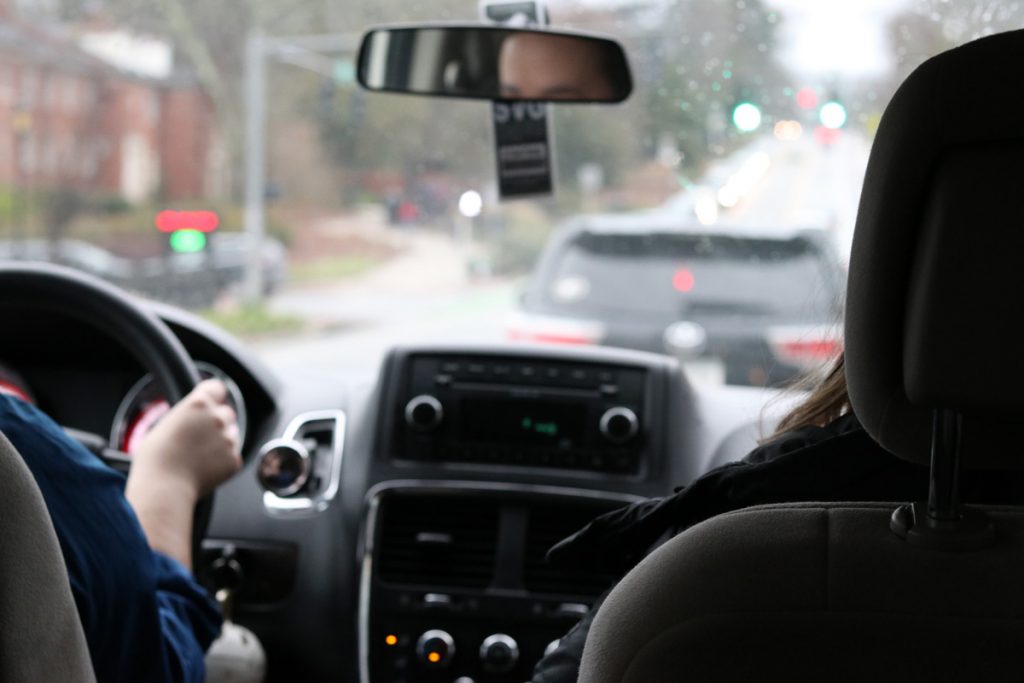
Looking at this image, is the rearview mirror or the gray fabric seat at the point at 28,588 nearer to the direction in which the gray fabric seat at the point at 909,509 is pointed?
the rearview mirror

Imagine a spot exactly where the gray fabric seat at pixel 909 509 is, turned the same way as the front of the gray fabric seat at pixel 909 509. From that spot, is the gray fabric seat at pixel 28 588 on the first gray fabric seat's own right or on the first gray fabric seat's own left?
on the first gray fabric seat's own left

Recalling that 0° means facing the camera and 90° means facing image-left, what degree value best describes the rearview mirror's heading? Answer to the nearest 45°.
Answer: approximately 0°

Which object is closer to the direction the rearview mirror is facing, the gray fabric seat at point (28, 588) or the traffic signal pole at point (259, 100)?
the gray fabric seat

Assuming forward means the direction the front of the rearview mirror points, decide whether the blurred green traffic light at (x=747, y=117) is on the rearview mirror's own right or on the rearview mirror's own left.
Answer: on the rearview mirror's own left

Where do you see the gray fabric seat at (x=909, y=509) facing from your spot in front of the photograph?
facing away from the viewer

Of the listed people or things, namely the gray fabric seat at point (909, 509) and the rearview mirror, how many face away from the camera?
1

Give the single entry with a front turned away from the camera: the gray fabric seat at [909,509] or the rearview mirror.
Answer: the gray fabric seat

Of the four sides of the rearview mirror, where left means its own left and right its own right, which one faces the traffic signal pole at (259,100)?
back

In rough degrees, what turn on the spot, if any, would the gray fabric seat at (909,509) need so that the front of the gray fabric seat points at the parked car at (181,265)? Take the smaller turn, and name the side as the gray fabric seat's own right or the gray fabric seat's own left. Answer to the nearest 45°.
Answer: approximately 45° to the gray fabric seat's own left

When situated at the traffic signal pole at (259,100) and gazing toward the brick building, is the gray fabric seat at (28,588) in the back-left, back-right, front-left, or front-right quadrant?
back-left

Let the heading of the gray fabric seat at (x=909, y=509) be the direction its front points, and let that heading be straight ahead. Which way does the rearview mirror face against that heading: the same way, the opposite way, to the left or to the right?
the opposite way

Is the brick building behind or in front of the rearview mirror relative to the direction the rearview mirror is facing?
behind

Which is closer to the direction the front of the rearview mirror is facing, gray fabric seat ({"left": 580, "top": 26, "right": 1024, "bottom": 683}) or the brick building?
the gray fabric seat

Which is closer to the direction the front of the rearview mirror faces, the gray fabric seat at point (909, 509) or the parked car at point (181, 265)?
the gray fabric seat
